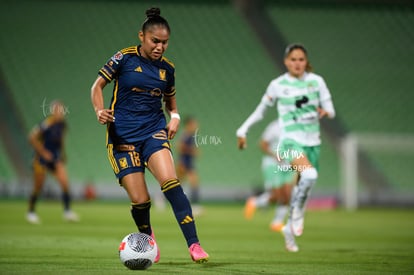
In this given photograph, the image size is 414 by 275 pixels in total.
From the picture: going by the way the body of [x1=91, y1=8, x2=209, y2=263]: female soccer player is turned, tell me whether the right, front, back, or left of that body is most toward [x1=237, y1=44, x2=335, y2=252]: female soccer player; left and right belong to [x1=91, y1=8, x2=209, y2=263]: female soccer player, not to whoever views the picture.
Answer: left

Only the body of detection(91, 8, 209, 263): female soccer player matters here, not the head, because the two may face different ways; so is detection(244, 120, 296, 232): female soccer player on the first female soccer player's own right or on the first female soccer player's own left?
on the first female soccer player's own left

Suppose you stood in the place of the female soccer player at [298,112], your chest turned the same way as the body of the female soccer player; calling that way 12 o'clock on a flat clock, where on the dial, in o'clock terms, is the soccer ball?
The soccer ball is roughly at 1 o'clock from the female soccer player.

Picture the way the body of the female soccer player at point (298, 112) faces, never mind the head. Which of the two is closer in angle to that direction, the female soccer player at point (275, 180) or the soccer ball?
the soccer ball

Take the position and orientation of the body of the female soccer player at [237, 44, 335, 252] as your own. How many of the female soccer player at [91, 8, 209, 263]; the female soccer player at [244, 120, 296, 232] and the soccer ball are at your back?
1

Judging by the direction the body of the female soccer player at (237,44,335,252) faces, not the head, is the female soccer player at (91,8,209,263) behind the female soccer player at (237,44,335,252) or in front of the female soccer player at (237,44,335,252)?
in front
